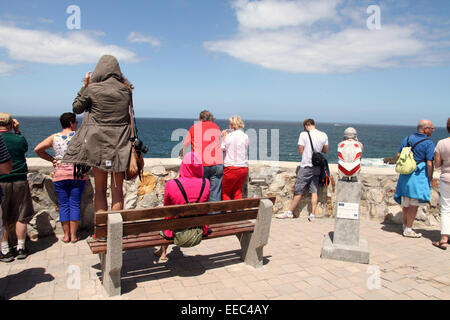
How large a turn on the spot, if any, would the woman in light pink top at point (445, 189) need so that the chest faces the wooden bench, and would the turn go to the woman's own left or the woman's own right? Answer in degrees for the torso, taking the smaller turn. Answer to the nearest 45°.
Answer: approximately 90° to the woman's own left

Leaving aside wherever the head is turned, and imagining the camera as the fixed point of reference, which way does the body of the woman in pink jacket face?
away from the camera

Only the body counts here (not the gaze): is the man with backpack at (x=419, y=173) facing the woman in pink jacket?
no

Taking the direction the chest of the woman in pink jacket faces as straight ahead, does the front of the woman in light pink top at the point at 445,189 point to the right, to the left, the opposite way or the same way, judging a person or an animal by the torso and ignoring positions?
the same way

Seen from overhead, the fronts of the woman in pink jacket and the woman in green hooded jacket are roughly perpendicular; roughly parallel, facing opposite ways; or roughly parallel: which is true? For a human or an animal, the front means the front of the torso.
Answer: roughly parallel

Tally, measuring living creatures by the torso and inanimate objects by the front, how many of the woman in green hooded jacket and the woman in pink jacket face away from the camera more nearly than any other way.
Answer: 2

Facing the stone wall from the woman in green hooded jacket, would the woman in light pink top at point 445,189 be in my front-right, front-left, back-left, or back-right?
front-right

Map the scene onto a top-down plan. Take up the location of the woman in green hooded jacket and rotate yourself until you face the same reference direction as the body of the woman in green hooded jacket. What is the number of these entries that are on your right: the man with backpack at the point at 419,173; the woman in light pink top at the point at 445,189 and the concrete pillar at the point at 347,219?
3

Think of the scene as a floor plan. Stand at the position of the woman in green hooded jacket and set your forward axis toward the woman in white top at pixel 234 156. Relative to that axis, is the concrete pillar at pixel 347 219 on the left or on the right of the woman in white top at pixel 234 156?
right

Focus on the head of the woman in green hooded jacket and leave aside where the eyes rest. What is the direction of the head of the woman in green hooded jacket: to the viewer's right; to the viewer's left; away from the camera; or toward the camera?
away from the camera

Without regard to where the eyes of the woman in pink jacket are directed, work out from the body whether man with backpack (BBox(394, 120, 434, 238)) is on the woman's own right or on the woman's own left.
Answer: on the woman's own right

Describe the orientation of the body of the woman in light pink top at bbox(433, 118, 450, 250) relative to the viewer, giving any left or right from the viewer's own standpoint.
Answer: facing away from the viewer and to the left of the viewer

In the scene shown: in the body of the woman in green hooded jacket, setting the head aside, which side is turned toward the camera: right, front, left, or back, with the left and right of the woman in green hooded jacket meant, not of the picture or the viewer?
back
